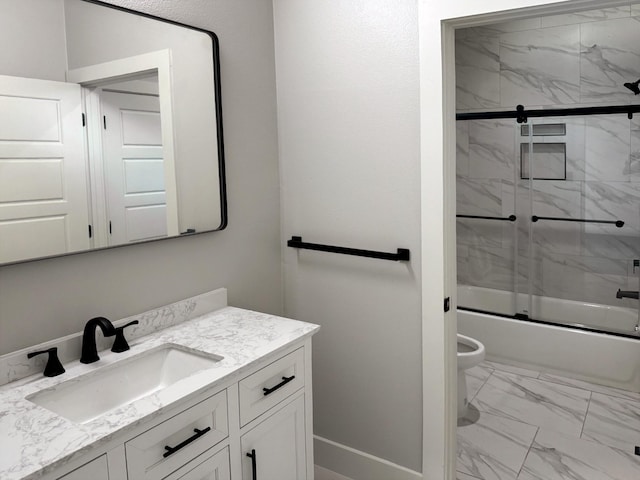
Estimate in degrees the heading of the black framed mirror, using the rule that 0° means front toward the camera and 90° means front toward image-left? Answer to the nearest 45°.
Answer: approximately 315°

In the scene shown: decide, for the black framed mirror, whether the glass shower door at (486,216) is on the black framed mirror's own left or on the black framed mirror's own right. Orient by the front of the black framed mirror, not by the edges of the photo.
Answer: on the black framed mirror's own left

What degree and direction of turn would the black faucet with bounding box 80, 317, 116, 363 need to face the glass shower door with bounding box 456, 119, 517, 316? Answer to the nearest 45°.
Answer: approximately 90° to its left

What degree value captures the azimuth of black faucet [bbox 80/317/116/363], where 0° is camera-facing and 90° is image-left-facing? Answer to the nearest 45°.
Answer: approximately 315°

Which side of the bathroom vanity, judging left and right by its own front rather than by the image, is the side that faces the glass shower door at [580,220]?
left

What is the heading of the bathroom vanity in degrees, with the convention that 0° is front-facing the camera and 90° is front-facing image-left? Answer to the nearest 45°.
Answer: approximately 315°

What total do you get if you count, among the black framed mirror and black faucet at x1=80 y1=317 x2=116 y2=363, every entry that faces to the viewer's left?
0

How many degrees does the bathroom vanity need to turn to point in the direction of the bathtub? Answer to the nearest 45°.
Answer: approximately 90° to its left

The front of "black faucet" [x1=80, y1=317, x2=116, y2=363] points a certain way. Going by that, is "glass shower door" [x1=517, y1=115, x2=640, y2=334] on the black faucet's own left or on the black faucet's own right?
on the black faucet's own left

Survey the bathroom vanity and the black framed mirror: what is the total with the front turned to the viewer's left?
0
